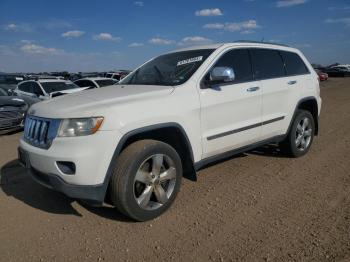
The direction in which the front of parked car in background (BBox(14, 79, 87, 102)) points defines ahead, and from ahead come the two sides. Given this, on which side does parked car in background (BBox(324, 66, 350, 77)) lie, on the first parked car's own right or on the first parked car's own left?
on the first parked car's own left

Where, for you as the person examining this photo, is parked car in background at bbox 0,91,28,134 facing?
facing the viewer and to the right of the viewer

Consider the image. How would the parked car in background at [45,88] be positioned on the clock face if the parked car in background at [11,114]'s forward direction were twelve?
the parked car in background at [45,88] is roughly at 8 o'clock from the parked car in background at [11,114].

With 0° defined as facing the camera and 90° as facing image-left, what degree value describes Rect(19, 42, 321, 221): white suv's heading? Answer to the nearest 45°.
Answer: approximately 45°

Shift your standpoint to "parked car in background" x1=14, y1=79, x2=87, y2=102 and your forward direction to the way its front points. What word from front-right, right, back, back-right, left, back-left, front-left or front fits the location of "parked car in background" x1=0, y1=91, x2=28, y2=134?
front-right

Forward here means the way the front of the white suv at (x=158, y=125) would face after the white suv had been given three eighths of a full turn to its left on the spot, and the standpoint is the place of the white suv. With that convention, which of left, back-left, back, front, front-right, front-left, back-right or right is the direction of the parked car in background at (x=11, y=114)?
back-left
